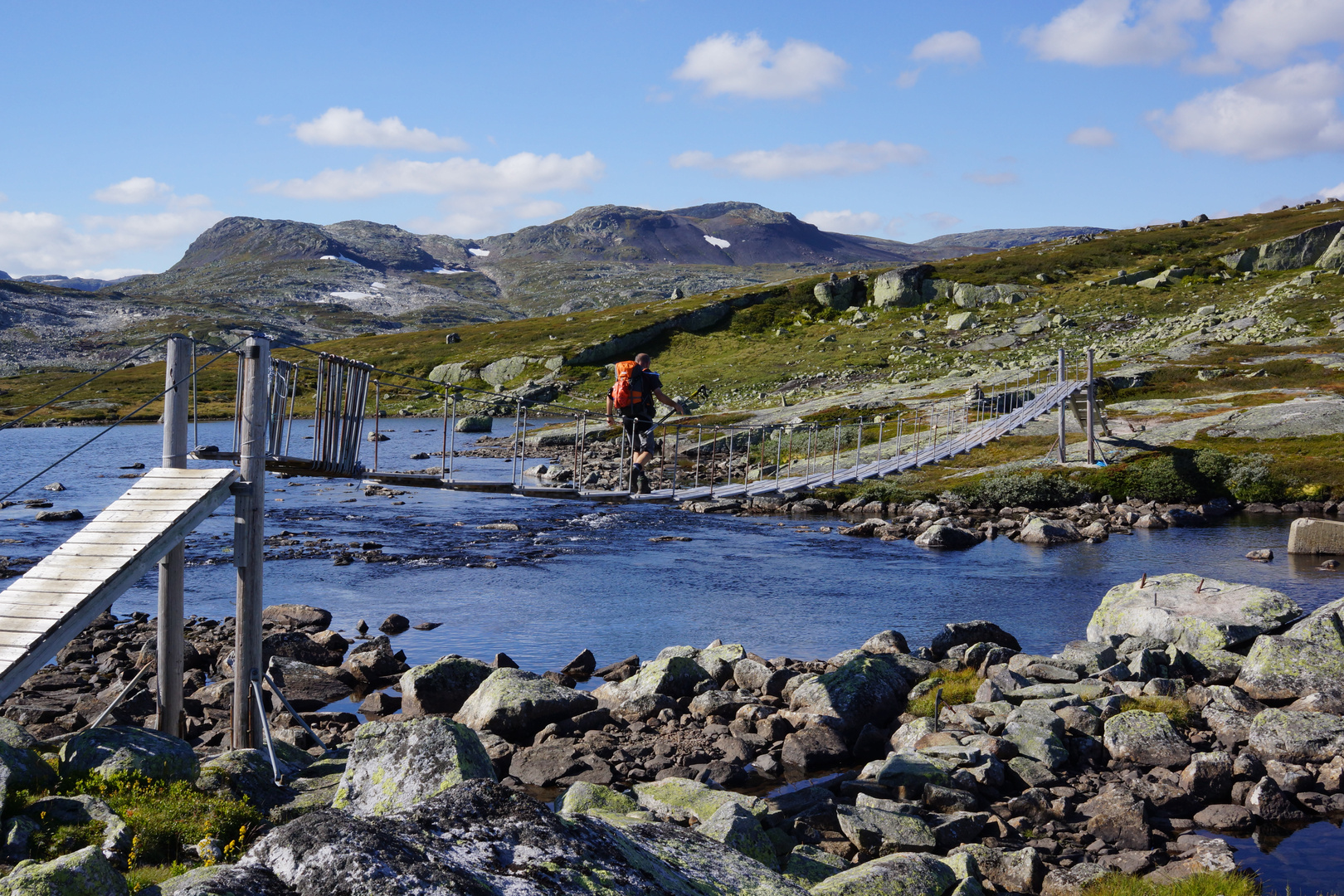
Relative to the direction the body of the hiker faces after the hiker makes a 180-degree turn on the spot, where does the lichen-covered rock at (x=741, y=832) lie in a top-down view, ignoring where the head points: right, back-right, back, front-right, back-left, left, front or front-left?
front-left

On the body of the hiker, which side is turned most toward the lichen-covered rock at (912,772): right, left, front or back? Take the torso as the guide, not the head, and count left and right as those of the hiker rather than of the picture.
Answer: right

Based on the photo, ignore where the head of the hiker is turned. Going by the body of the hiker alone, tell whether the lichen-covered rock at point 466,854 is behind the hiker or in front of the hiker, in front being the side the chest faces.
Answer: behind

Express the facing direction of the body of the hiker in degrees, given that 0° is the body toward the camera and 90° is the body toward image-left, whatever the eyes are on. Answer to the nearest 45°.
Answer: approximately 225°

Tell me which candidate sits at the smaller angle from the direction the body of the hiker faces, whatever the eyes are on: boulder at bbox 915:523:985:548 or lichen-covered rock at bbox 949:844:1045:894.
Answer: the boulder

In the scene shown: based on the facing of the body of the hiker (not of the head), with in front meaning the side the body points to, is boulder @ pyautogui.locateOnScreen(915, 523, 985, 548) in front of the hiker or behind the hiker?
in front

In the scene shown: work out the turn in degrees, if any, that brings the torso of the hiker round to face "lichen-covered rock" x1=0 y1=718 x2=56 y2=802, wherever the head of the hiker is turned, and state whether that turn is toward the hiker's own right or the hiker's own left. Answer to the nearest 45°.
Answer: approximately 180°

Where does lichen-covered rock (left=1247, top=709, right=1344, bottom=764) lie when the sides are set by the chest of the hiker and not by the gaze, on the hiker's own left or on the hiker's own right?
on the hiker's own right

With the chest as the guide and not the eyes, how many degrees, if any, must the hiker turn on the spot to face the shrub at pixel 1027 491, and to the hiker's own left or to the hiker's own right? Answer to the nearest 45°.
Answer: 0° — they already face it

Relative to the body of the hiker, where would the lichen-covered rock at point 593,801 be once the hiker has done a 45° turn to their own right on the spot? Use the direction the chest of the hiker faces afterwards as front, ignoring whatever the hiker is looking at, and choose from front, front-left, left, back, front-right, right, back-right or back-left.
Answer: right

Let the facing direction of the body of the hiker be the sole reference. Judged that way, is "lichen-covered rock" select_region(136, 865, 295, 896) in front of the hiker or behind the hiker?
behind

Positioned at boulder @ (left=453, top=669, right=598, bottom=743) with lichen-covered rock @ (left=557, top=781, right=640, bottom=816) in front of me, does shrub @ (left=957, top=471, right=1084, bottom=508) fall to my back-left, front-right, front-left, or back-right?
back-left

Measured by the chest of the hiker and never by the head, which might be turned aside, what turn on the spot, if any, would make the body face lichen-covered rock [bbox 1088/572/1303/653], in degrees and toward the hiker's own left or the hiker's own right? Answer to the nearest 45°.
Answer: approximately 45° to the hiker's own right
